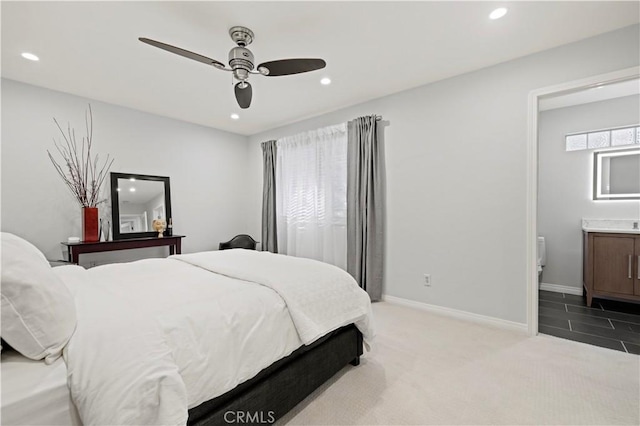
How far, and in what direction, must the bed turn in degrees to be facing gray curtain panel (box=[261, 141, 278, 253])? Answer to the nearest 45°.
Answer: approximately 45° to its left

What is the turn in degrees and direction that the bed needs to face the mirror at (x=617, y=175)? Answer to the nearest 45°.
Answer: approximately 45° to its right

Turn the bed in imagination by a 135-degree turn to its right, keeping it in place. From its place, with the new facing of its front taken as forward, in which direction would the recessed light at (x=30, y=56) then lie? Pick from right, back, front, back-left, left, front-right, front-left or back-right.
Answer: back-right

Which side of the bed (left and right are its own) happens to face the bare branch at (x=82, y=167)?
left

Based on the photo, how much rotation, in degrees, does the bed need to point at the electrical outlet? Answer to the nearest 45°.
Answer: approximately 45° to its right

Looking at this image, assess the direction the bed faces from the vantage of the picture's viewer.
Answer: facing away from the viewer and to the right of the viewer

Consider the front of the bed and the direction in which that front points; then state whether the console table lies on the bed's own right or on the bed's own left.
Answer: on the bed's own left
